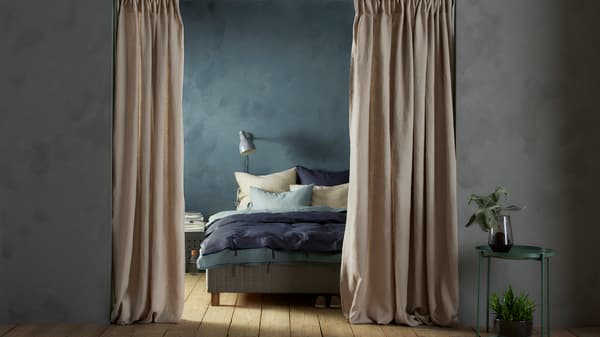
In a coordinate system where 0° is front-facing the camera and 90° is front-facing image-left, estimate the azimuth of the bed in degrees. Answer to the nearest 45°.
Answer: approximately 0°

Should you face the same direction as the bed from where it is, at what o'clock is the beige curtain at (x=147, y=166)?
The beige curtain is roughly at 2 o'clock from the bed.

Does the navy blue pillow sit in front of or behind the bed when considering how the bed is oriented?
behind

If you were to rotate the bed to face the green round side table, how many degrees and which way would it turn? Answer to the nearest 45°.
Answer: approximately 45° to its left

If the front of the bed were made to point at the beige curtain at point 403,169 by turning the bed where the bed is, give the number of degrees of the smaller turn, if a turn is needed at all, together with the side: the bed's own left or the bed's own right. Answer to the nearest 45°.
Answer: approximately 45° to the bed's own left

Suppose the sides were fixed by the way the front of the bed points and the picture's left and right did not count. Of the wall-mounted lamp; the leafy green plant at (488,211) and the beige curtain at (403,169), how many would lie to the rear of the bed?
1

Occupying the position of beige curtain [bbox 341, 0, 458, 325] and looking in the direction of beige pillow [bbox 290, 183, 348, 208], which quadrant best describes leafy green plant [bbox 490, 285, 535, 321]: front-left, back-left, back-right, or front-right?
back-right

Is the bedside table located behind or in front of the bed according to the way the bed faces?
behind

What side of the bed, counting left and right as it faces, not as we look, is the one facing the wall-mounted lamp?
back

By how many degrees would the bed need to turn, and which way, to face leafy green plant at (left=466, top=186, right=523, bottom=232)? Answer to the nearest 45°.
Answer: approximately 45° to its left

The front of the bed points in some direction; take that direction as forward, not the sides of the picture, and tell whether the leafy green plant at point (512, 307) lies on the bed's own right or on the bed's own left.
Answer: on the bed's own left
